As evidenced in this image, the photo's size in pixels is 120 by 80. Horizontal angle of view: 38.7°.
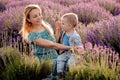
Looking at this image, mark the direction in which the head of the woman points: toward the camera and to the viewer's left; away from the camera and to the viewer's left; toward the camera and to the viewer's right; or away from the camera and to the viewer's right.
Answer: toward the camera and to the viewer's right

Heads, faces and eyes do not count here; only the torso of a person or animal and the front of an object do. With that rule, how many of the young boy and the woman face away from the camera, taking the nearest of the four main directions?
0

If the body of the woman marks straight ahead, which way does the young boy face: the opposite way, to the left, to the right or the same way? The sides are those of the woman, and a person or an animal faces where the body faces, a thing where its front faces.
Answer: to the right

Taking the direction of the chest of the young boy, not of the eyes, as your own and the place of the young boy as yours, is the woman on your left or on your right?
on your right

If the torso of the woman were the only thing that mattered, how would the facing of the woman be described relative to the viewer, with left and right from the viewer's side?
facing the viewer and to the right of the viewer

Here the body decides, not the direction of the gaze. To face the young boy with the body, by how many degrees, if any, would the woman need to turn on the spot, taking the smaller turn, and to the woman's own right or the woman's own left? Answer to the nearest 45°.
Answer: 0° — they already face them

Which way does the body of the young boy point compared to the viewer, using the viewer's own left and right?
facing the viewer and to the left of the viewer
